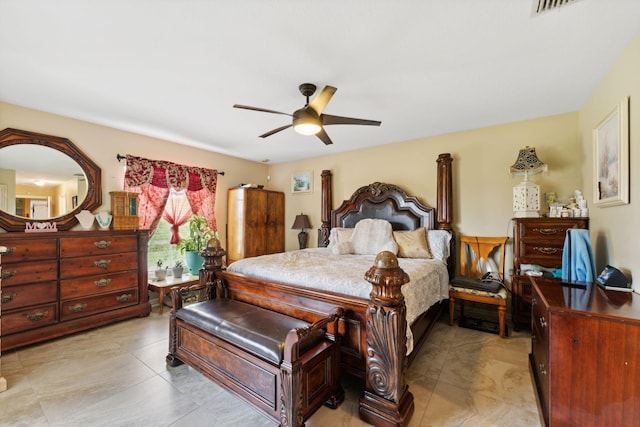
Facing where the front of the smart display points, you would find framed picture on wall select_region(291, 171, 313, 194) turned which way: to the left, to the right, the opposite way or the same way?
to the left

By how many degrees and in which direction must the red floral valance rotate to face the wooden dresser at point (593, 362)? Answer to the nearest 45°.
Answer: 0° — it already faces it

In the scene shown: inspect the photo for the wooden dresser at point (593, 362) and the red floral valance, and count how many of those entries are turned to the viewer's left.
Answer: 1

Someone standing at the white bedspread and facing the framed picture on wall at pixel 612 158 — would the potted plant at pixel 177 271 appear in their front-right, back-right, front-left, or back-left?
back-left

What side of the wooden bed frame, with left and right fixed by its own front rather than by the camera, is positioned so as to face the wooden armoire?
right

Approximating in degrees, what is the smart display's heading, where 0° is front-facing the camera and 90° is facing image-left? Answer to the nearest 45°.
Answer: approximately 90°

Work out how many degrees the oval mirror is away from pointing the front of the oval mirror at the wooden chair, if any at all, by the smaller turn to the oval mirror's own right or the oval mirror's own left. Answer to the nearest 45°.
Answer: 0° — it already faces it

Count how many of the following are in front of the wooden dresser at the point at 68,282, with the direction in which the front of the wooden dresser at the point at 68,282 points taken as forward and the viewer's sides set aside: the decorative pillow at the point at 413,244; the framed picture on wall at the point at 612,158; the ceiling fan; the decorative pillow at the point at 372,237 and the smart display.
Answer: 5

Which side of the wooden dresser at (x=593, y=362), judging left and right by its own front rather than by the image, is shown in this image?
left

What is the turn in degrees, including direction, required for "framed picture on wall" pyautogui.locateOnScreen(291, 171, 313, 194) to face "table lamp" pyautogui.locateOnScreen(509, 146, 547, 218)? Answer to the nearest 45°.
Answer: approximately 90° to its left

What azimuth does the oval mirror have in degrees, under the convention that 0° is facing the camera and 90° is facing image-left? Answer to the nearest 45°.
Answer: approximately 315°

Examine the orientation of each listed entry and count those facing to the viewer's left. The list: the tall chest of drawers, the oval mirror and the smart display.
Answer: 1
